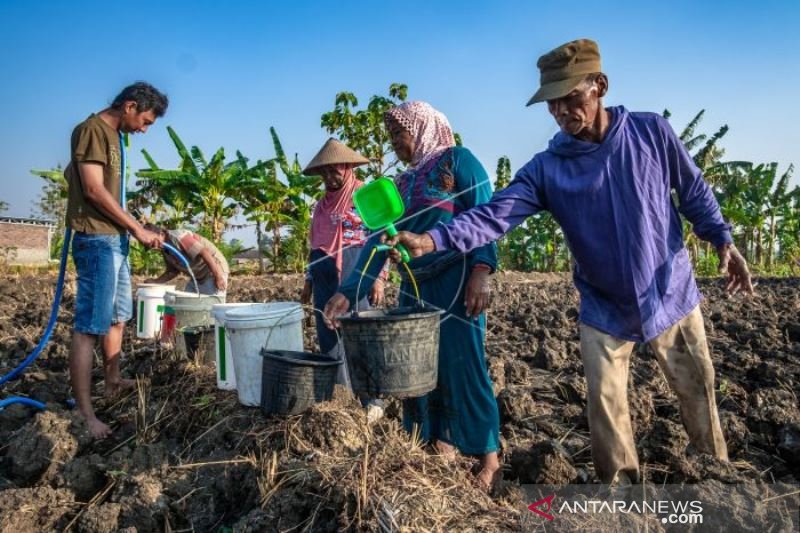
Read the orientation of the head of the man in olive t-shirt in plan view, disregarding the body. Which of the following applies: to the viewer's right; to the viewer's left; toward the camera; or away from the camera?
to the viewer's right

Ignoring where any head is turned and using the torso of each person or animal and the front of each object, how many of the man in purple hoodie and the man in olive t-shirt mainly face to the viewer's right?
1

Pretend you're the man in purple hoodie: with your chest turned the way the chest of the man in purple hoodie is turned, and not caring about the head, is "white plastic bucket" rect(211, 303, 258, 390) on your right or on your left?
on your right

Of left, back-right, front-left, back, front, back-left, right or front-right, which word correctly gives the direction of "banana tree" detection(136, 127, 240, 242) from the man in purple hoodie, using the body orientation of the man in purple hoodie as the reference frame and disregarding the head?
right

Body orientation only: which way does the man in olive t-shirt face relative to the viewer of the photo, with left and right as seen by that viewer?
facing to the right of the viewer

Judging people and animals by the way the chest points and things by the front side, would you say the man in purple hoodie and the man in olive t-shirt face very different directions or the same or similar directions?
very different directions

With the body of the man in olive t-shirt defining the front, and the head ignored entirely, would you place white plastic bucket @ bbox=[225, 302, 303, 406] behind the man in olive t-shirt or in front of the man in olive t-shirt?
in front

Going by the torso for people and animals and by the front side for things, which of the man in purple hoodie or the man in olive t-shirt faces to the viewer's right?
the man in olive t-shirt
